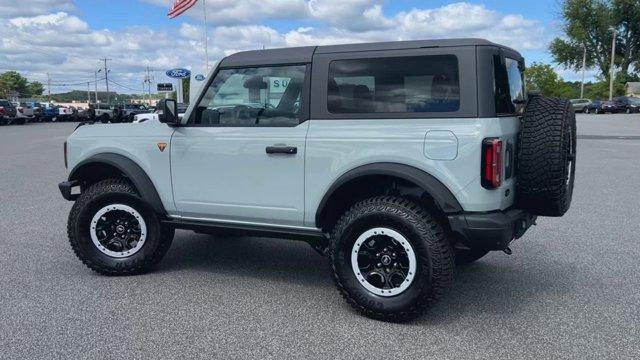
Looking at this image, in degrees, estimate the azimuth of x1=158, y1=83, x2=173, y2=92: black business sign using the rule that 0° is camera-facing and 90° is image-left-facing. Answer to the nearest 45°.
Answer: approximately 0°

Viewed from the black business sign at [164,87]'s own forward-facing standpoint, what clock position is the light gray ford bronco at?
The light gray ford bronco is roughly at 12 o'clock from the black business sign.

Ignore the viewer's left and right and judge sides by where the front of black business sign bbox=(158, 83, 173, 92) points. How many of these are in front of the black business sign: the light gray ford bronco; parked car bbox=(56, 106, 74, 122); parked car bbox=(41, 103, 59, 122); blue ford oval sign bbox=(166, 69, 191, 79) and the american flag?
3

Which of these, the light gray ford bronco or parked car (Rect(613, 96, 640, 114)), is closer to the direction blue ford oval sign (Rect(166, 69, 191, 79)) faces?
the light gray ford bronco

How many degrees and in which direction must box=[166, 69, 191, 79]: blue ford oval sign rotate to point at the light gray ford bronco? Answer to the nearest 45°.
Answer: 0° — it already faces it

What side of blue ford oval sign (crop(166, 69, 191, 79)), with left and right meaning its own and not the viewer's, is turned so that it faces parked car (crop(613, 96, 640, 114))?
left

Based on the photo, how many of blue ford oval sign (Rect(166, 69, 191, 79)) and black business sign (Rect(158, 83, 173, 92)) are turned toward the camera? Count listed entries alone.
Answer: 2

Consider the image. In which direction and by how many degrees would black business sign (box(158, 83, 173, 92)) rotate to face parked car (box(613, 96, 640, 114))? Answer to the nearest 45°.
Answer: approximately 90° to its left

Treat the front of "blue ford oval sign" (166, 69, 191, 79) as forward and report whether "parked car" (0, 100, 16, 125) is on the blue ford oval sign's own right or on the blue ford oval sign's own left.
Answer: on the blue ford oval sign's own right
